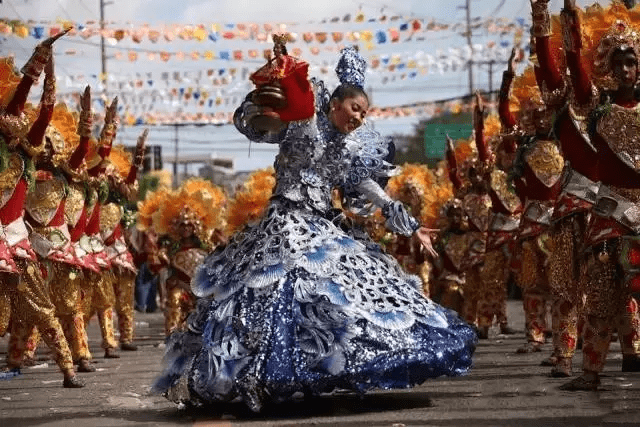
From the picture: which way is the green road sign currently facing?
toward the camera

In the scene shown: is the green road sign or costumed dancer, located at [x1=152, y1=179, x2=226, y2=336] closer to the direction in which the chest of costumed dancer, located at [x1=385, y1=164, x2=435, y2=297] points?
the costumed dancer

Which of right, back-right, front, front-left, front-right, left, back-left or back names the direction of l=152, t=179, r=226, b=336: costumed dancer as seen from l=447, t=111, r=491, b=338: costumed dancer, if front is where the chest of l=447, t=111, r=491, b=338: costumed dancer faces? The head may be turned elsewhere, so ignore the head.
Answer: front-right

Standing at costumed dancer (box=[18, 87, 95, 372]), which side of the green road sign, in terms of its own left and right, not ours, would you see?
front

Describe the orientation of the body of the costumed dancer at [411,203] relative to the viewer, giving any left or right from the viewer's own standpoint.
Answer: facing the viewer

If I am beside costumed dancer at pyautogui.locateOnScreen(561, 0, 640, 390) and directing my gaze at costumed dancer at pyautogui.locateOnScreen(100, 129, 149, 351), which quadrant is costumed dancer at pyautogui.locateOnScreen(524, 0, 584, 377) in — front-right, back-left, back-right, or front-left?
front-right

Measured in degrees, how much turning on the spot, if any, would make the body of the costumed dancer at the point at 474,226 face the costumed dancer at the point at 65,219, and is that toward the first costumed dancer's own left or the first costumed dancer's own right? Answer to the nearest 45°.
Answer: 0° — they already face them

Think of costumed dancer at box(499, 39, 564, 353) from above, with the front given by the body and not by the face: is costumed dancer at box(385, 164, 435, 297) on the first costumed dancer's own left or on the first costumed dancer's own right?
on the first costumed dancer's own right

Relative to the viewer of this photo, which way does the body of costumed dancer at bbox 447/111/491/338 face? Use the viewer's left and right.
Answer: facing the viewer and to the left of the viewer

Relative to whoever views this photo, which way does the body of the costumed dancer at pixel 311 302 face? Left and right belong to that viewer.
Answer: facing the viewer and to the right of the viewer

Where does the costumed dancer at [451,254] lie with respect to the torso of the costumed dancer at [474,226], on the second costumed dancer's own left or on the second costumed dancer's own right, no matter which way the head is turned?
on the second costumed dancer's own right

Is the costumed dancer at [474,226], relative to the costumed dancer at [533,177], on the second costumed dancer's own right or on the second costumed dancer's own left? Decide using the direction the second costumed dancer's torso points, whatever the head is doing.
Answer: on the second costumed dancer's own right
